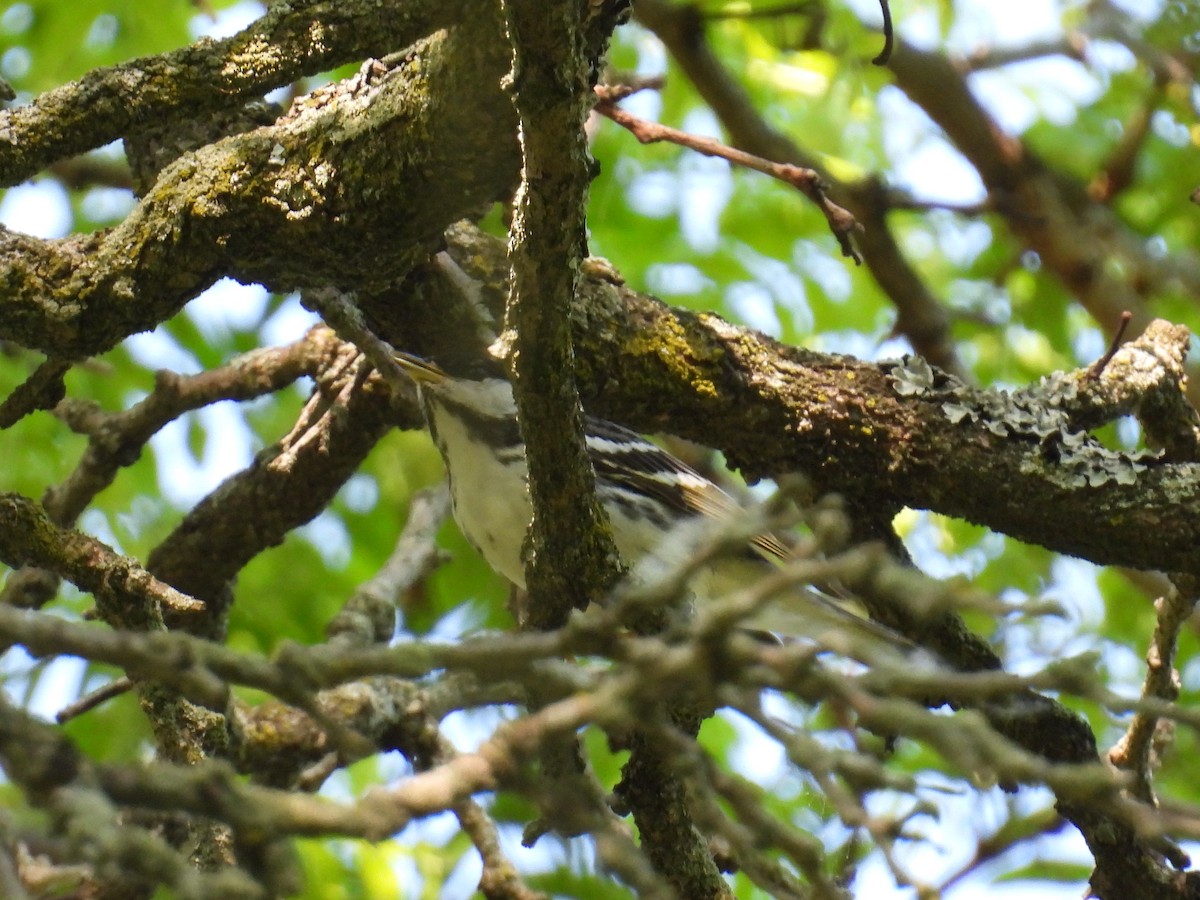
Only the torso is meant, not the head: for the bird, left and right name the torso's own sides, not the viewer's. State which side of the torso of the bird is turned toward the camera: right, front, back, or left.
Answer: left
